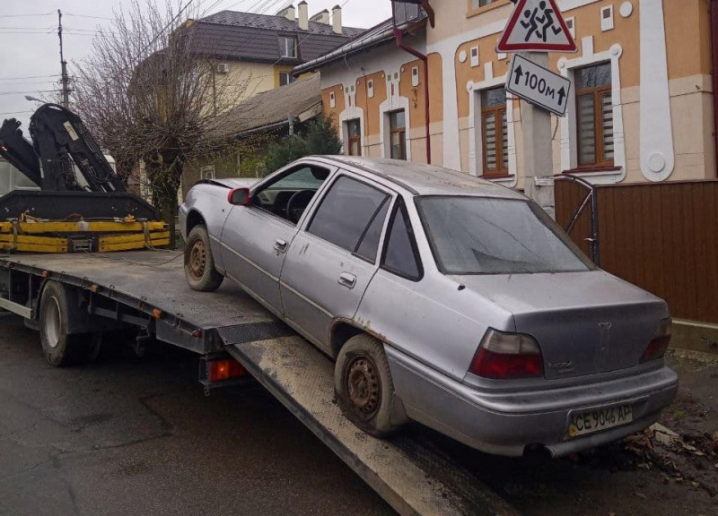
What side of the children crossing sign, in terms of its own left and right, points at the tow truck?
right

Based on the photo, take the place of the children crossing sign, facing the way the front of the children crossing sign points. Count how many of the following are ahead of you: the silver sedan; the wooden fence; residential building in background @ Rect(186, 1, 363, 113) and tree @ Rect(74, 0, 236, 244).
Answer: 1

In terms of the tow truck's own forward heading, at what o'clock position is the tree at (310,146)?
The tree is roughly at 2 o'clock from the tow truck.

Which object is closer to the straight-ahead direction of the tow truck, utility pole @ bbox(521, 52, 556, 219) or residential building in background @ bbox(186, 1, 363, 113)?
the residential building in background

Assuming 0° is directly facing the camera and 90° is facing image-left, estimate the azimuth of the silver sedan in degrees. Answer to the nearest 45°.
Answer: approximately 135°

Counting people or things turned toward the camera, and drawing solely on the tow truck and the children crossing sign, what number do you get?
1

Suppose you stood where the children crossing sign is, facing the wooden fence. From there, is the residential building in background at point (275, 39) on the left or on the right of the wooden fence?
left

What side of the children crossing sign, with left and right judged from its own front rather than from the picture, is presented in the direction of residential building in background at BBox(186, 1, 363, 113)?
back

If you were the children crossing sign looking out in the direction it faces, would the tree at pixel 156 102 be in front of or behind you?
behind

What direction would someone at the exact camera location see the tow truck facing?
facing away from the viewer and to the left of the viewer

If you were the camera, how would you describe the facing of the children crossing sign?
facing the viewer

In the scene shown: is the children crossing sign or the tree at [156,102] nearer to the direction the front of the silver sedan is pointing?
the tree

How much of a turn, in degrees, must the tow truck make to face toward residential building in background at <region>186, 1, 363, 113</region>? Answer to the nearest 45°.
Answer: approximately 45° to its right
